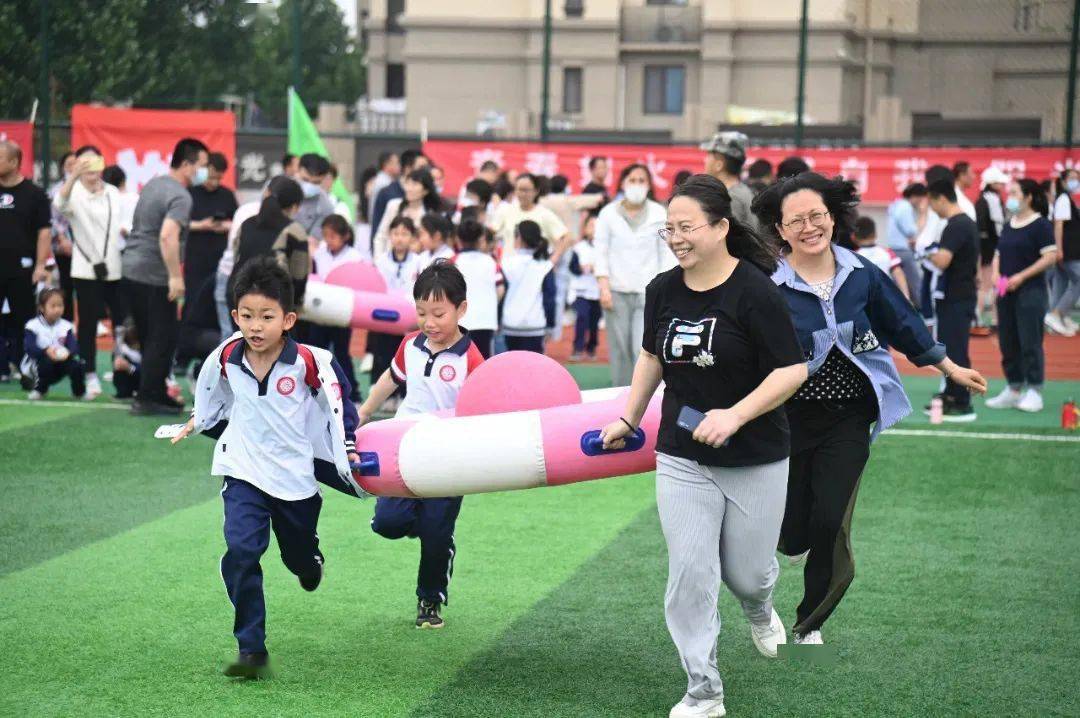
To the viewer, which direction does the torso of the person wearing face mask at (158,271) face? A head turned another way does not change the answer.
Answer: to the viewer's right

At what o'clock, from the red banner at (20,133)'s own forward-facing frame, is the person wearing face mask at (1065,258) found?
The person wearing face mask is roughly at 10 o'clock from the red banner.

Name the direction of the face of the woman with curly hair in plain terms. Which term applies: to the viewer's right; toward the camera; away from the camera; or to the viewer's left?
toward the camera

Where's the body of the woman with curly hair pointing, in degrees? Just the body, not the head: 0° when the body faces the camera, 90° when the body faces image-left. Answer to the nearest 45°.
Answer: approximately 45°

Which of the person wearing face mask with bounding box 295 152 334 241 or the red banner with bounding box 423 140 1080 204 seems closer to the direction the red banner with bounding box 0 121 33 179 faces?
the person wearing face mask

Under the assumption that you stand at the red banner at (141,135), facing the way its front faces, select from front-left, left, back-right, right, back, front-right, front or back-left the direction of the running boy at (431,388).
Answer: front

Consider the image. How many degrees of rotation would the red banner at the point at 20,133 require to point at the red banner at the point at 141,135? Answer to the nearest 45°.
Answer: approximately 90° to its left

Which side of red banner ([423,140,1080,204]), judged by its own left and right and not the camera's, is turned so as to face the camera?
front

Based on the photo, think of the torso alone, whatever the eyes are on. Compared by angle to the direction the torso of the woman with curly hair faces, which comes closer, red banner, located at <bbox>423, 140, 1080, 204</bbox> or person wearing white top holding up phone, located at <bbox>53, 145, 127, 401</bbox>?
the person wearing white top holding up phone

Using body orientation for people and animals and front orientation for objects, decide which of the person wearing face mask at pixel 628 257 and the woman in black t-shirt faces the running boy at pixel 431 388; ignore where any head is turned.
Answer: the person wearing face mask

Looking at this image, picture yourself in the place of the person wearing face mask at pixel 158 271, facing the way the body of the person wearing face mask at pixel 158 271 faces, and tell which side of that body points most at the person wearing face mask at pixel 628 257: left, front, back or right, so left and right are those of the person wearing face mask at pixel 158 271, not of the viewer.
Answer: front

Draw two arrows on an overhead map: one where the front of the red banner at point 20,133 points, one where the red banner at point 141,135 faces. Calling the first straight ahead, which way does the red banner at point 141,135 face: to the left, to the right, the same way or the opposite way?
the same way

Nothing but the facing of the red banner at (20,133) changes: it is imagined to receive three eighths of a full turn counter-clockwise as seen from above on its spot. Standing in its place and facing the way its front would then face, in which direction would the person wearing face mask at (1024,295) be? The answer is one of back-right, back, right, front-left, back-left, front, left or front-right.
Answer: right

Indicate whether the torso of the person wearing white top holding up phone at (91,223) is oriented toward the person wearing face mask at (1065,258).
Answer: no

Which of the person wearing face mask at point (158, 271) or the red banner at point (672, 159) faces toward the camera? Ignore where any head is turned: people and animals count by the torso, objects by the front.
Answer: the red banner

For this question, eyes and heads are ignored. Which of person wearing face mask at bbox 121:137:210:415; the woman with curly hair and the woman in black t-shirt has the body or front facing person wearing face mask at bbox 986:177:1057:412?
person wearing face mask at bbox 121:137:210:415

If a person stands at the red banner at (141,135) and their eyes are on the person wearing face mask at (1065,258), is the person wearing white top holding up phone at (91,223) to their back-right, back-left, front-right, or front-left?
front-right

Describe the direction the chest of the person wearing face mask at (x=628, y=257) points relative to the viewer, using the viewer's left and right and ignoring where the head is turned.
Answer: facing the viewer

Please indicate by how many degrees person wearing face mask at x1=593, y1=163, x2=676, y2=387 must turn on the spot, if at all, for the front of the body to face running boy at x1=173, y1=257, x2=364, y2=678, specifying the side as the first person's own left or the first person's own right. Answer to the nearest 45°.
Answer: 0° — they already face them
